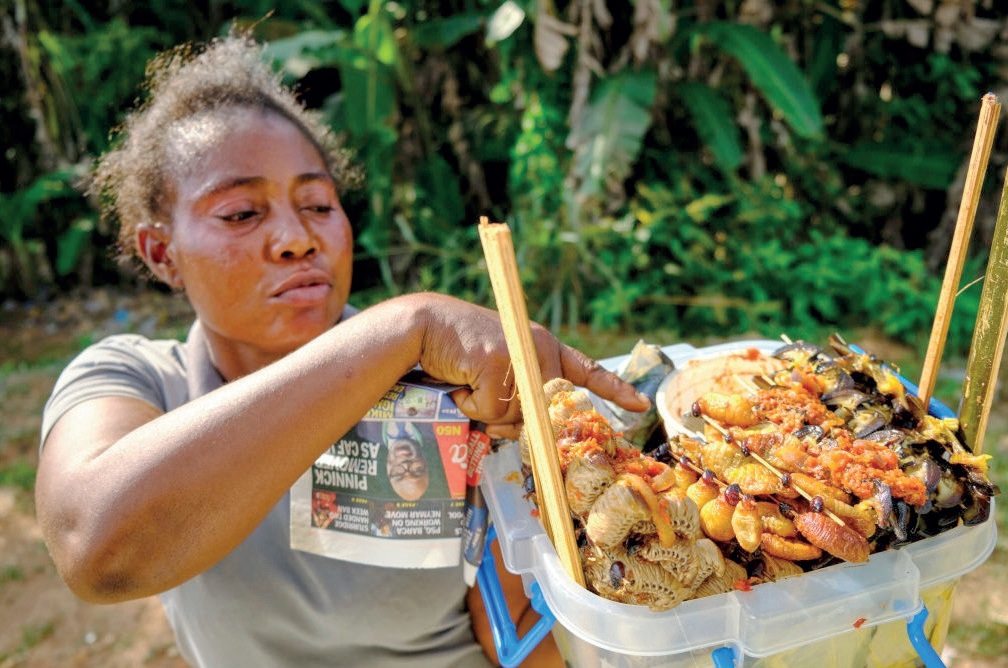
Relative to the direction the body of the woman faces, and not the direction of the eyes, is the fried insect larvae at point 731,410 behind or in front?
in front

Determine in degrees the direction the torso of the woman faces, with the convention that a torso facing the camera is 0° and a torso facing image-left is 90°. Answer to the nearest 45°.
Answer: approximately 315°

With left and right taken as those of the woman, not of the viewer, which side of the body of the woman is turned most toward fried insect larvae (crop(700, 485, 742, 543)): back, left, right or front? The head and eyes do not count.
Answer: front

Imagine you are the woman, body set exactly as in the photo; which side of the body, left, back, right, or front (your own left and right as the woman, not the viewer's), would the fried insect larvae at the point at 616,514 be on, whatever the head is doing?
front

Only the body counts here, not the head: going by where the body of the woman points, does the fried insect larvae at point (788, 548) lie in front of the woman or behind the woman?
in front

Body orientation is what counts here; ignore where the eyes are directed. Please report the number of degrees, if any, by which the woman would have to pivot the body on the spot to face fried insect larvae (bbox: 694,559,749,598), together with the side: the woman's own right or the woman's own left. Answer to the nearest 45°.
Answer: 0° — they already face it
